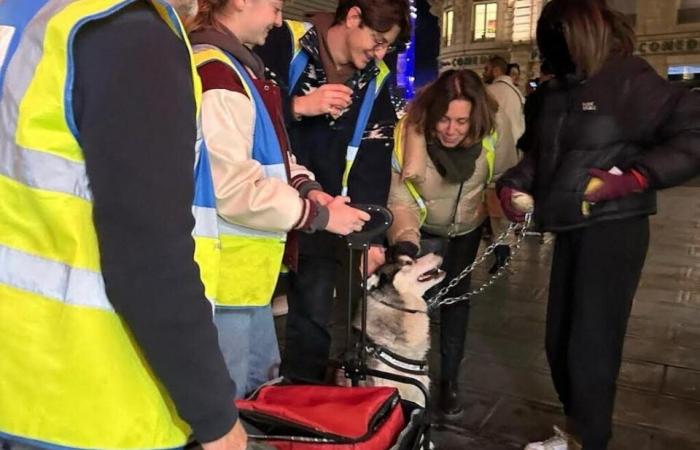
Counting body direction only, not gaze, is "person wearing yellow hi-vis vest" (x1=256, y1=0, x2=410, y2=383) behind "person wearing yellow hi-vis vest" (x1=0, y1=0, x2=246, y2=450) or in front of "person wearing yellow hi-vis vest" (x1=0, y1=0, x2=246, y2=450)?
in front

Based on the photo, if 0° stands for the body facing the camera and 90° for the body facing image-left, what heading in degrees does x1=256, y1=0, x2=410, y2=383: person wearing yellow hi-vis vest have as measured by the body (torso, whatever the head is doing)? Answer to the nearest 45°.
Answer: approximately 315°

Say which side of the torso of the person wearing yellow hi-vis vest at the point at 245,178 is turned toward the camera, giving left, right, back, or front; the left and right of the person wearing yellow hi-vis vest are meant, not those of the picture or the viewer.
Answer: right

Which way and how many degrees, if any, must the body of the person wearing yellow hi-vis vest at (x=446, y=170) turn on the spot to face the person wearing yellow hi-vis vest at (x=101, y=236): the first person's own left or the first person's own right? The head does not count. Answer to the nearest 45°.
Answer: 0° — they already face them

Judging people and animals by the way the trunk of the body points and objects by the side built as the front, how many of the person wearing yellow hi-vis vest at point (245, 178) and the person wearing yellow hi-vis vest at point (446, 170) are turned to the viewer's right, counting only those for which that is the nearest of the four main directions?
1

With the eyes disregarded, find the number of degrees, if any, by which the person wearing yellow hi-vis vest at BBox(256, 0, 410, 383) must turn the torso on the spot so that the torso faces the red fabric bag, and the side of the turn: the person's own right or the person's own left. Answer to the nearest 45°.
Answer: approximately 45° to the person's own right
